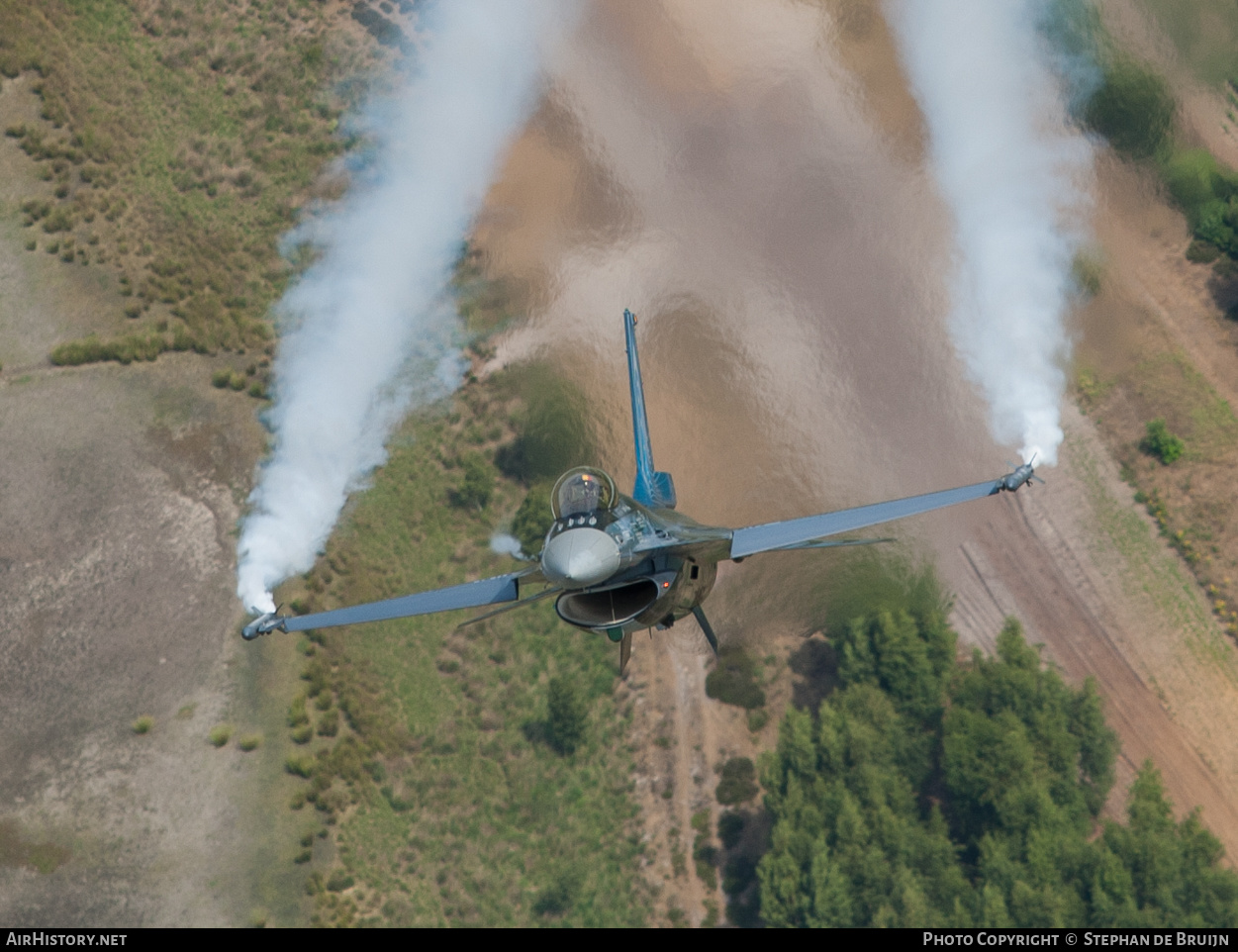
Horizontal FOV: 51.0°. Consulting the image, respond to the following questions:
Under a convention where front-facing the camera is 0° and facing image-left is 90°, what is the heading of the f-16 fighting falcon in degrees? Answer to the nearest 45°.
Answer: approximately 0°
